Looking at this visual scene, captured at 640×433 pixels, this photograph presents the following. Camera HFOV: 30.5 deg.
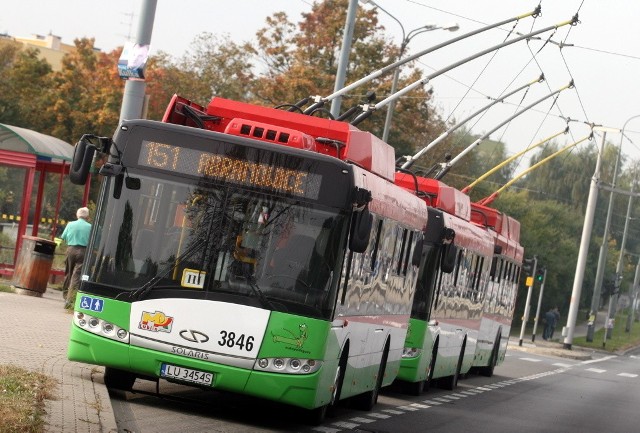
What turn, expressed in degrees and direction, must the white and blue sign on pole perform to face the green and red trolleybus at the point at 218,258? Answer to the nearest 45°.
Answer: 0° — it already faces it

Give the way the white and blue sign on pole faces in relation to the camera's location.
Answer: facing the viewer

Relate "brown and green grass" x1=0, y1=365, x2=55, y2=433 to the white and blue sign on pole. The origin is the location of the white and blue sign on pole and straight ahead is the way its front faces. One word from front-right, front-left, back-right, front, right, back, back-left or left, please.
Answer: front

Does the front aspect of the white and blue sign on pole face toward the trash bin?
no

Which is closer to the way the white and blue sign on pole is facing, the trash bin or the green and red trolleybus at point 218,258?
the green and red trolleybus

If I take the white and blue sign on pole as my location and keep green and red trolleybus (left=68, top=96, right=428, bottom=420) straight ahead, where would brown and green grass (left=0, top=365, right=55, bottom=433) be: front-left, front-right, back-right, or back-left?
front-right

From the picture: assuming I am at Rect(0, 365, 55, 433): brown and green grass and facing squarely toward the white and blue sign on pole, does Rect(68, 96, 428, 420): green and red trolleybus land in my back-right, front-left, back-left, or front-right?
front-right
